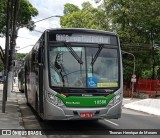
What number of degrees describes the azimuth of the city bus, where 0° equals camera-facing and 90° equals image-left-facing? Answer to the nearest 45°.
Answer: approximately 0°
